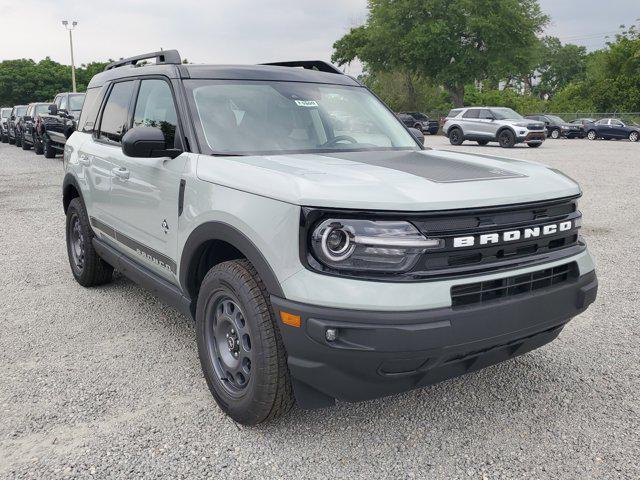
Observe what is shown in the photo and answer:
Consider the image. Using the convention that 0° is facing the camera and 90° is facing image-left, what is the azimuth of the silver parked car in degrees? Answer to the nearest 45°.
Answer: approximately 315°

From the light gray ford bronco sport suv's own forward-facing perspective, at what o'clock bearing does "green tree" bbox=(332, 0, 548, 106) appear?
The green tree is roughly at 8 o'clock from the light gray ford bronco sport suv.

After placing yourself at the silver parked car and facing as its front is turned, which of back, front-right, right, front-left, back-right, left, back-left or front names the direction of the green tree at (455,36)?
back-left

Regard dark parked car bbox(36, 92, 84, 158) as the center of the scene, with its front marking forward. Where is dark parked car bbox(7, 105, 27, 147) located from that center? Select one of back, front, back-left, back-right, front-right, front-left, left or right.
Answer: back-right

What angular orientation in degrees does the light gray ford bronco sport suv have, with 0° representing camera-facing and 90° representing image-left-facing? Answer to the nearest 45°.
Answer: approximately 315°

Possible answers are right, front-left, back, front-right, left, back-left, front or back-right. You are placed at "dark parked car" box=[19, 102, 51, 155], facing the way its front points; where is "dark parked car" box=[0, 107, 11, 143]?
back-right

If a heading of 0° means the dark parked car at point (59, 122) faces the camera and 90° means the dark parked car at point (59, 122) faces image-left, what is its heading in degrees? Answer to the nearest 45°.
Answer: approximately 315°

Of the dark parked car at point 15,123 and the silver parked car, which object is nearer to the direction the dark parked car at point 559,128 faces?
the silver parked car

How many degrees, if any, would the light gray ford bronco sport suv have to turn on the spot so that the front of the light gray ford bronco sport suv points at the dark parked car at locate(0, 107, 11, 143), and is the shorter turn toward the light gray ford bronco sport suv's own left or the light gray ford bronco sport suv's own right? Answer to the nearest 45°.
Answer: approximately 180°

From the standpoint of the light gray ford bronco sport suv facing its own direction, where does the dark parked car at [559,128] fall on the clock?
The dark parked car is roughly at 8 o'clock from the light gray ford bronco sport suv.
